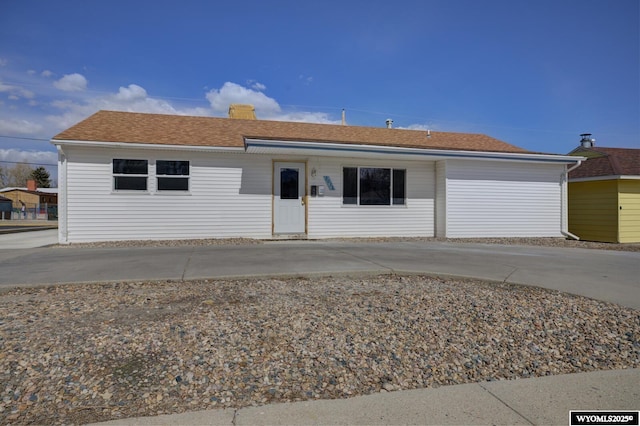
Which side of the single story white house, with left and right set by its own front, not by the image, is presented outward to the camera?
front
